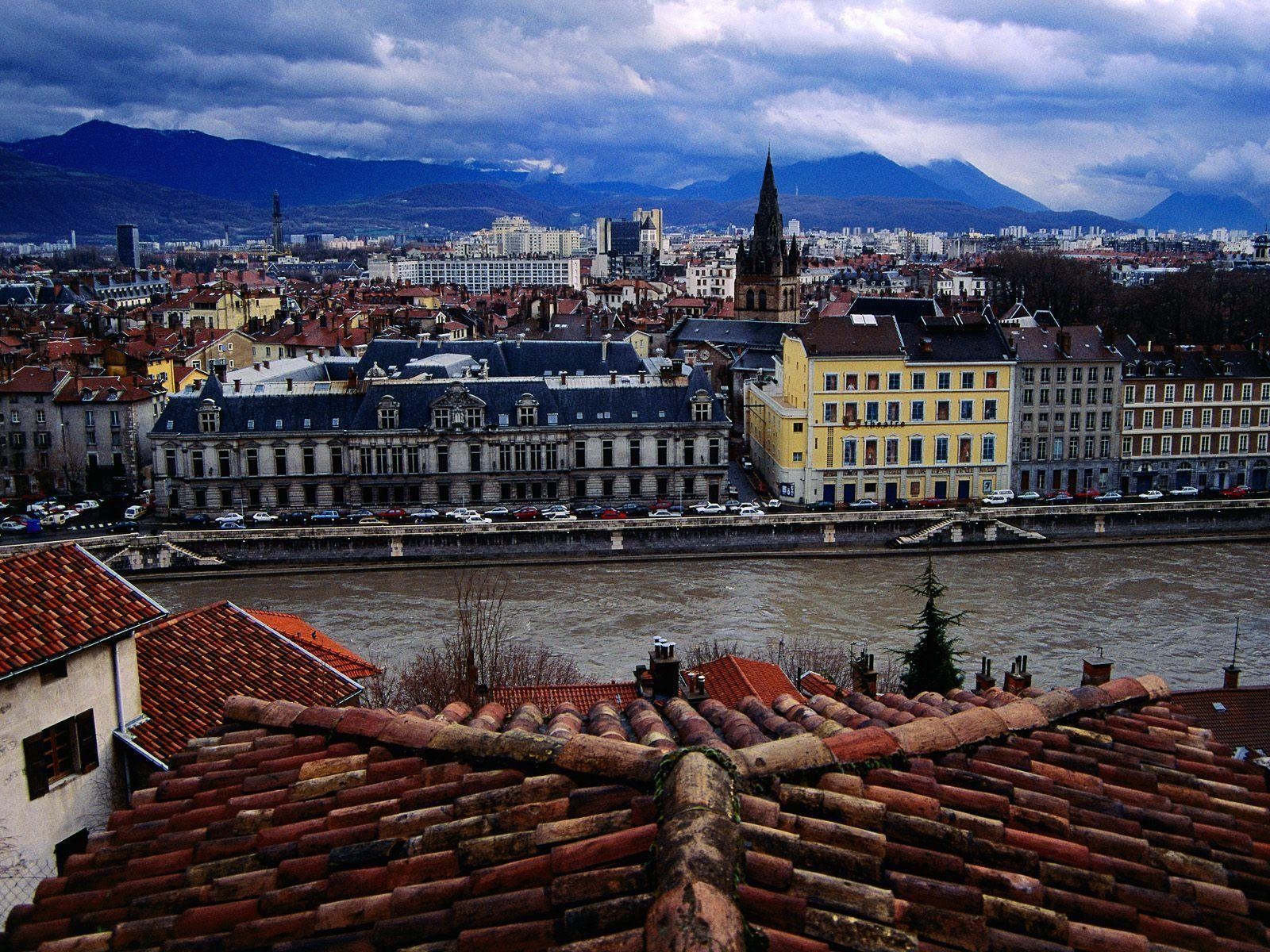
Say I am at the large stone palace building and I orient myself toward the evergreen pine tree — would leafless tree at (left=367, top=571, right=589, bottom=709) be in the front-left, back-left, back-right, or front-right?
front-right

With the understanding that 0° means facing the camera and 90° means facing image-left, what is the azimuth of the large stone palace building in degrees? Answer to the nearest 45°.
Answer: approximately 0°

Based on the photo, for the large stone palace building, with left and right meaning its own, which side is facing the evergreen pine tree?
front

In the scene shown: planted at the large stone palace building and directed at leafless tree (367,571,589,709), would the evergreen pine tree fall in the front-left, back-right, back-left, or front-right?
front-left

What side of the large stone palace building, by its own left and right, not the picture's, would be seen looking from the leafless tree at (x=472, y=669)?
front
